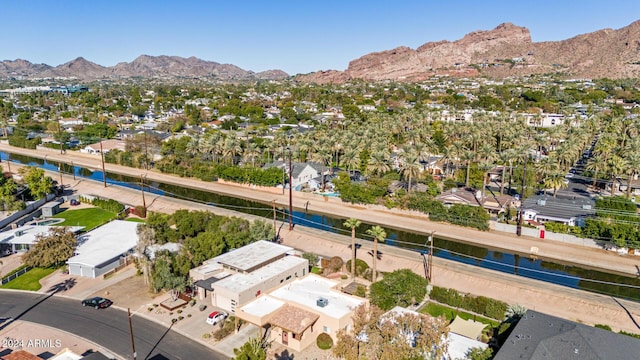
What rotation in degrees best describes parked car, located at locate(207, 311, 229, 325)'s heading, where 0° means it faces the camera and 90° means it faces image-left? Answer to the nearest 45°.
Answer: approximately 225°

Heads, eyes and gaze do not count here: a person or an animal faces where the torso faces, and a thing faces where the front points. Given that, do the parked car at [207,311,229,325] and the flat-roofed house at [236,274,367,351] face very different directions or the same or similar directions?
very different directions

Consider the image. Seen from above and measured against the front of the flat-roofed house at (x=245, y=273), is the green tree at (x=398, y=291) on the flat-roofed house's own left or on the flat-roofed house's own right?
on the flat-roofed house's own left

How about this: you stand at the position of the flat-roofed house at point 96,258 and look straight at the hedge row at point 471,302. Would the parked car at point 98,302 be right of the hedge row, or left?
right

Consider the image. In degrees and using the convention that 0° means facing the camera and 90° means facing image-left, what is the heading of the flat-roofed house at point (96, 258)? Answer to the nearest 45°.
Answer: approximately 45°

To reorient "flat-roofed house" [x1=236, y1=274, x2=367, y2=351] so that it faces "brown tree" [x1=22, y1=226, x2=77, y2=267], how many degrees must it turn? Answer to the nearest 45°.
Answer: approximately 90° to its right

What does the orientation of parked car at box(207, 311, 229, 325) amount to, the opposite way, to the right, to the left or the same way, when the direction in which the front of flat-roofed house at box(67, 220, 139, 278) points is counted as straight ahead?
the opposite way

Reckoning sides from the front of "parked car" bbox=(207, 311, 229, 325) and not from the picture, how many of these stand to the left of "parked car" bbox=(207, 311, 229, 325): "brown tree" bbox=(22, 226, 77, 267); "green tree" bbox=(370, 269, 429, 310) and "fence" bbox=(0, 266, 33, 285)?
2

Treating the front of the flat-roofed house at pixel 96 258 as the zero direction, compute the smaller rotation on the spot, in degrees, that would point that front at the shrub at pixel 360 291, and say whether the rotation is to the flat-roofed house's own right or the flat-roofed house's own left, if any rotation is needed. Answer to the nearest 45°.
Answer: approximately 90° to the flat-roofed house's own left

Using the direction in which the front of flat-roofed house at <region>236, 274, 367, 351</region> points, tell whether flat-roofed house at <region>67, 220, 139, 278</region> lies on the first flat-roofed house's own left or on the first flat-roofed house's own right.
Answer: on the first flat-roofed house's own right

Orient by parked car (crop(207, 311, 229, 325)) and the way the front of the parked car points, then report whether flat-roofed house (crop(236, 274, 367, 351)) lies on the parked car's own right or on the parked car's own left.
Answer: on the parked car's own right
